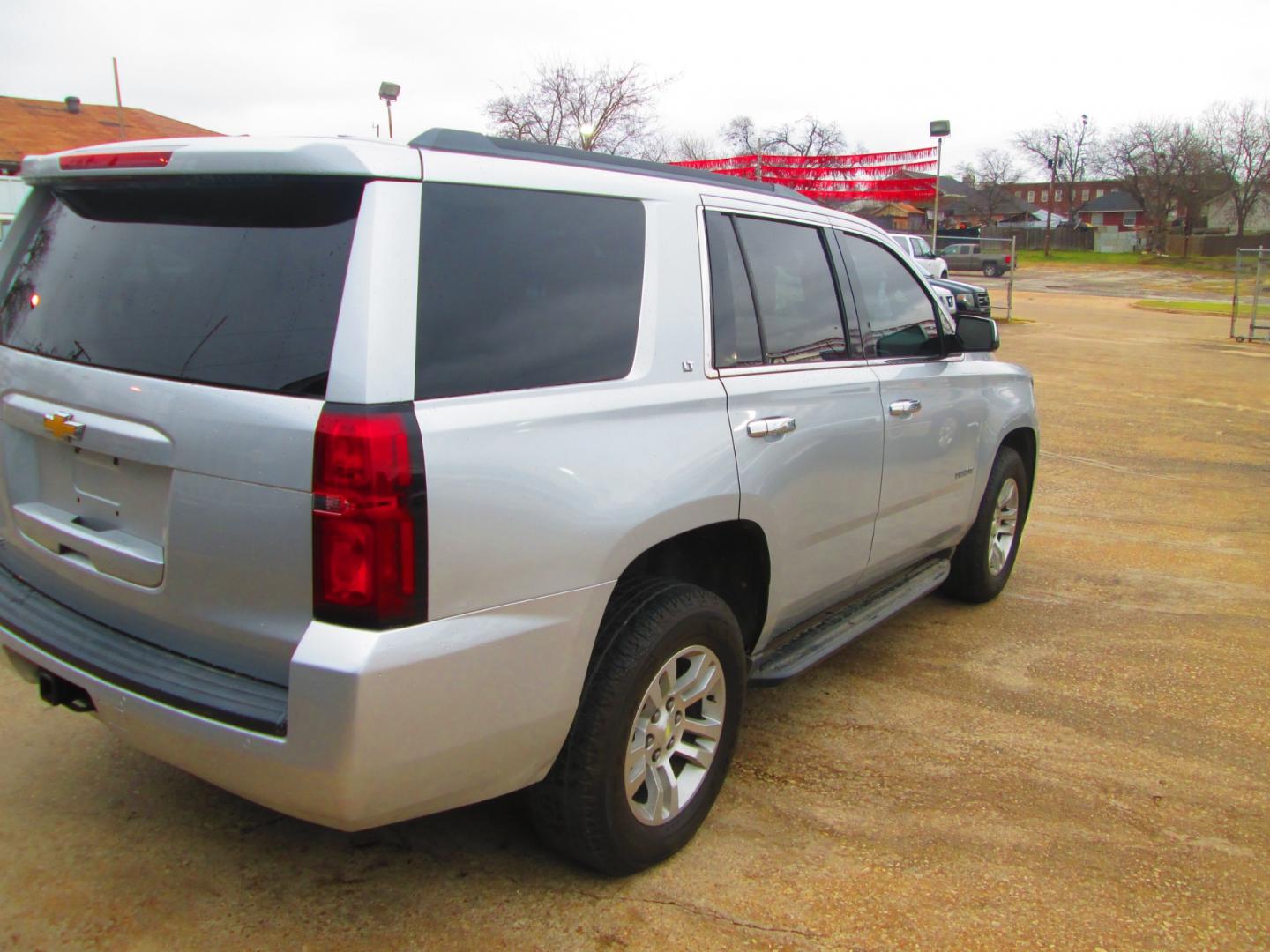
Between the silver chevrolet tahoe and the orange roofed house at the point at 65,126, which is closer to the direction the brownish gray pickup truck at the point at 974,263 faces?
the orange roofed house

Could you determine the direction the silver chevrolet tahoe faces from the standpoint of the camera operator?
facing away from the viewer and to the right of the viewer

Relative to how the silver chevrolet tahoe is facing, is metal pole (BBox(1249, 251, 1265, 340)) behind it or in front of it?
in front

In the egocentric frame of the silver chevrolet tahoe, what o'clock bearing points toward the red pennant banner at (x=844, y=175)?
The red pennant banner is roughly at 11 o'clock from the silver chevrolet tahoe.

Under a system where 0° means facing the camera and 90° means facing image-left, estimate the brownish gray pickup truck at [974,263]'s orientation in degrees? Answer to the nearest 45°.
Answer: approximately 135°

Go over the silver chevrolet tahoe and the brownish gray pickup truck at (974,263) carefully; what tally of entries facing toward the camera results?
0
